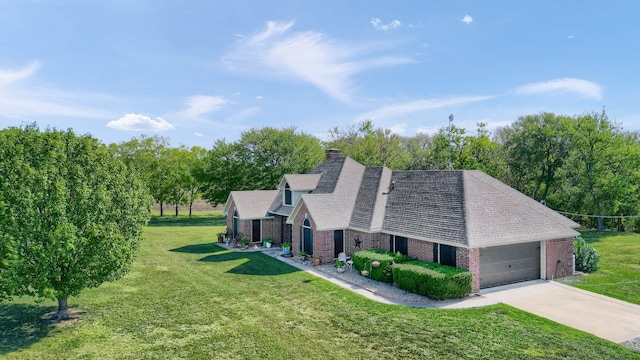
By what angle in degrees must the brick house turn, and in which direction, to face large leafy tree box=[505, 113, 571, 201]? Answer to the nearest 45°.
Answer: approximately 180°

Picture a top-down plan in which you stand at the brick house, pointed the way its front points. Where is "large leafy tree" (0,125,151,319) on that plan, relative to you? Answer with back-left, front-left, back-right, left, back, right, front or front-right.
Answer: front

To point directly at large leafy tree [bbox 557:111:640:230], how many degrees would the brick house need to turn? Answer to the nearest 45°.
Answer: approximately 180°

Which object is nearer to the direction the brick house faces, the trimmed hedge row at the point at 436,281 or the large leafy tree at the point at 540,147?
the trimmed hedge row

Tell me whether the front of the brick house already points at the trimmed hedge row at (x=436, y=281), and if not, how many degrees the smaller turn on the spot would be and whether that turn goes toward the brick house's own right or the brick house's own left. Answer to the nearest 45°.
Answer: approximately 45° to the brick house's own left

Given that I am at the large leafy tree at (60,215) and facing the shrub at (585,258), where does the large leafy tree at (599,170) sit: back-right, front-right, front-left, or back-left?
front-left

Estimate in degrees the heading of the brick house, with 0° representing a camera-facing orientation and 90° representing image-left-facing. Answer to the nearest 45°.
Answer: approximately 45°

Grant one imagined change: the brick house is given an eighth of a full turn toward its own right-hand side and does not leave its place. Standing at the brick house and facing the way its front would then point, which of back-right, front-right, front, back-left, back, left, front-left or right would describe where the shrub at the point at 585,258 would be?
back
